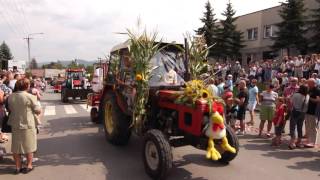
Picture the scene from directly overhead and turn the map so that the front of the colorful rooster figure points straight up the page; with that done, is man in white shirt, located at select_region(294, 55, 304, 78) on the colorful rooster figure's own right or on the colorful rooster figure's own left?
on the colorful rooster figure's own left

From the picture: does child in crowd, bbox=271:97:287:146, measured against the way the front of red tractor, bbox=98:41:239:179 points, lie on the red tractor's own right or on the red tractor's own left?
on the red tractor's own left

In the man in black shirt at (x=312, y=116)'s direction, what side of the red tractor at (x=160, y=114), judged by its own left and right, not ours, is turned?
left

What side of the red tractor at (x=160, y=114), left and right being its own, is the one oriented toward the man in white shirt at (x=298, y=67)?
left

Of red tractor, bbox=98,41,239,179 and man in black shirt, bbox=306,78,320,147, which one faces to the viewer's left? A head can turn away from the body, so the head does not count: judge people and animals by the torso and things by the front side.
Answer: the man in black shirt

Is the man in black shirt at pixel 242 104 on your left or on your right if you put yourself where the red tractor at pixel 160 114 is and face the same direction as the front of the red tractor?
on your left

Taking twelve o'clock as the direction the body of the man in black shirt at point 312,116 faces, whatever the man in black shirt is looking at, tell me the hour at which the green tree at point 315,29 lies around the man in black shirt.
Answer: The green tree is roughly at 3 o'clock from the man in black shirt.

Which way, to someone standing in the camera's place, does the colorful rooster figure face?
facing the viewer and to the right of the viewer

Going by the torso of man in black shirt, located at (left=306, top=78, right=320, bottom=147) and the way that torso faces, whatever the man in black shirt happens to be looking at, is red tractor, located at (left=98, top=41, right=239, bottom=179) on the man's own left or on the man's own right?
on the man's own left

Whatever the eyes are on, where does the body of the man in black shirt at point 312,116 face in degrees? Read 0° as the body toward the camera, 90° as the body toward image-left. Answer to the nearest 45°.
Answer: approximately 90°
